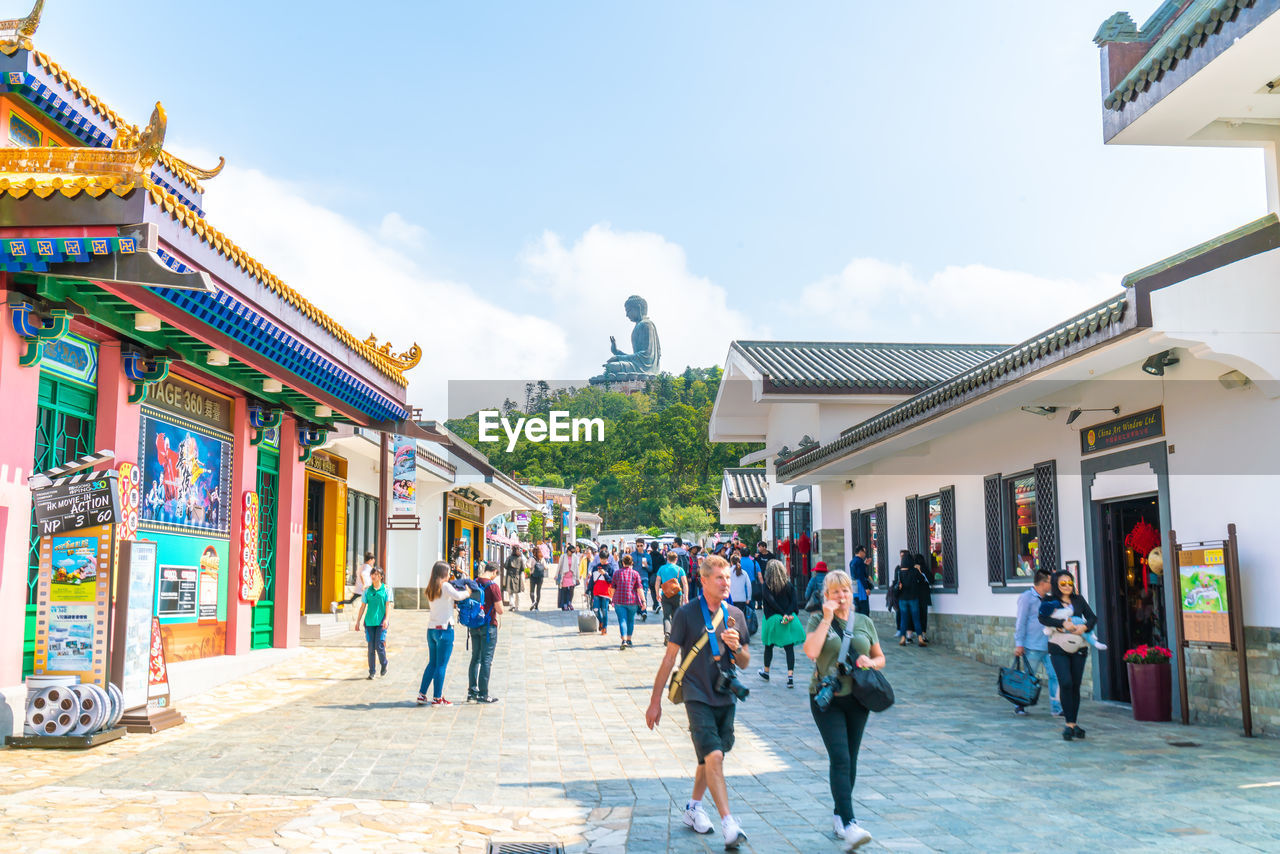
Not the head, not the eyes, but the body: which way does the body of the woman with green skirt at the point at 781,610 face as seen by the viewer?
away from the camera

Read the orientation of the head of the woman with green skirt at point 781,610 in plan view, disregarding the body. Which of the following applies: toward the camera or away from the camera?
away from the camera

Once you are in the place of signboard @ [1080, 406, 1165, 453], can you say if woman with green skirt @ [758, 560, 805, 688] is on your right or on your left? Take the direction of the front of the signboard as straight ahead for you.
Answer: on your right

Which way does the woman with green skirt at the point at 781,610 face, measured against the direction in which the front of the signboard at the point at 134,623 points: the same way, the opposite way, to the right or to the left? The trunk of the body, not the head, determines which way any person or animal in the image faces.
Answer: to the left

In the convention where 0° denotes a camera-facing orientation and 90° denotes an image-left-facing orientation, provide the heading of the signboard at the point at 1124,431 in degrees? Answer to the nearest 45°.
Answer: approximately 45°

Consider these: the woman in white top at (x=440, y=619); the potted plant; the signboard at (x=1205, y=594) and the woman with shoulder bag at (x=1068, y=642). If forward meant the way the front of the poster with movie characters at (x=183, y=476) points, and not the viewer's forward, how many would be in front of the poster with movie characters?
4

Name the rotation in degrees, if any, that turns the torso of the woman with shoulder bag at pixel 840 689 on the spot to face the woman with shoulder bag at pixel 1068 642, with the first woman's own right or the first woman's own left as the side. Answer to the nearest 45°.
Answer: approximately 135° to the first woman's own left
